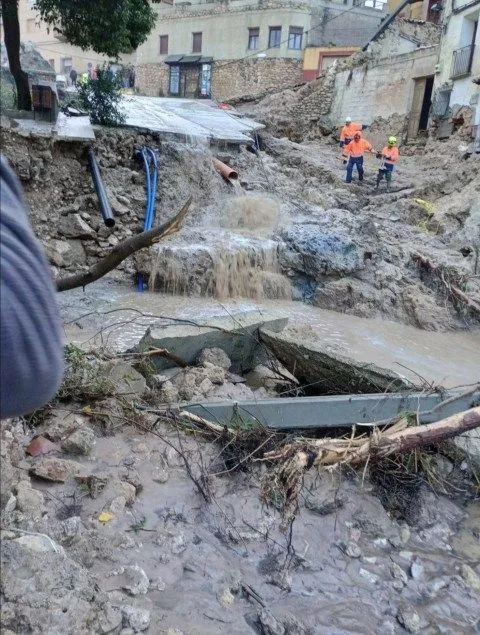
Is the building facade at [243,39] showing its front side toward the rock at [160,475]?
yes

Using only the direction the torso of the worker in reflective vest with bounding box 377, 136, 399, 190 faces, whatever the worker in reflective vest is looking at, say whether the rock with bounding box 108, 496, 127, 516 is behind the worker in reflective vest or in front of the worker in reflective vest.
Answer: in front

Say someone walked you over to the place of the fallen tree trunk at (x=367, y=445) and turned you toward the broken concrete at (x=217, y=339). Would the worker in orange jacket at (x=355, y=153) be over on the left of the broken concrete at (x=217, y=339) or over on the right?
right

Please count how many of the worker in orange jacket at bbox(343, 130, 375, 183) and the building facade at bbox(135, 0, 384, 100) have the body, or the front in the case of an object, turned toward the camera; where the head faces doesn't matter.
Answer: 2

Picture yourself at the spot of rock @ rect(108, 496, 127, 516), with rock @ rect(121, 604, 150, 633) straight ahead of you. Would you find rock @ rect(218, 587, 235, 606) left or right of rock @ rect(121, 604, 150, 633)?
left

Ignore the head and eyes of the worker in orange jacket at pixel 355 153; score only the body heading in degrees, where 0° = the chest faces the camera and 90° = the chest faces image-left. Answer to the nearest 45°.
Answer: approximately 0°

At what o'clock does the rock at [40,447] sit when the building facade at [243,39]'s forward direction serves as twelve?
The rock is roughly at 12 o'clock from the building facade.

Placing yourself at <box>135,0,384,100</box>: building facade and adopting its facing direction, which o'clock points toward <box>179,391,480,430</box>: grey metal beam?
The grey metal beam is roughly at 12 o'clock from the building facade.

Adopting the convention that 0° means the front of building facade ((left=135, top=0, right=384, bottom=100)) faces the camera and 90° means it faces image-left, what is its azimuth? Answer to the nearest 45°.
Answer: approximately 0°

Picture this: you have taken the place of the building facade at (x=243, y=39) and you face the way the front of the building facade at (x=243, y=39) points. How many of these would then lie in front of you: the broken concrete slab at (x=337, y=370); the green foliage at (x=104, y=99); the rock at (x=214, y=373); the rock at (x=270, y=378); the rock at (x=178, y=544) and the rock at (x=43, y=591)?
6

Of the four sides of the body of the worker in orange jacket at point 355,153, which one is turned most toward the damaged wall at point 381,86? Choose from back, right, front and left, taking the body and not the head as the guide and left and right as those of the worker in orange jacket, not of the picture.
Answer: back

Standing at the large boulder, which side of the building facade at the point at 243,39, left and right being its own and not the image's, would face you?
front

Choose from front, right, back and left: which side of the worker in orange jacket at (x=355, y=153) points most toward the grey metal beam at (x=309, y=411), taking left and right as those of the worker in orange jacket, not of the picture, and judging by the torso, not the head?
front
